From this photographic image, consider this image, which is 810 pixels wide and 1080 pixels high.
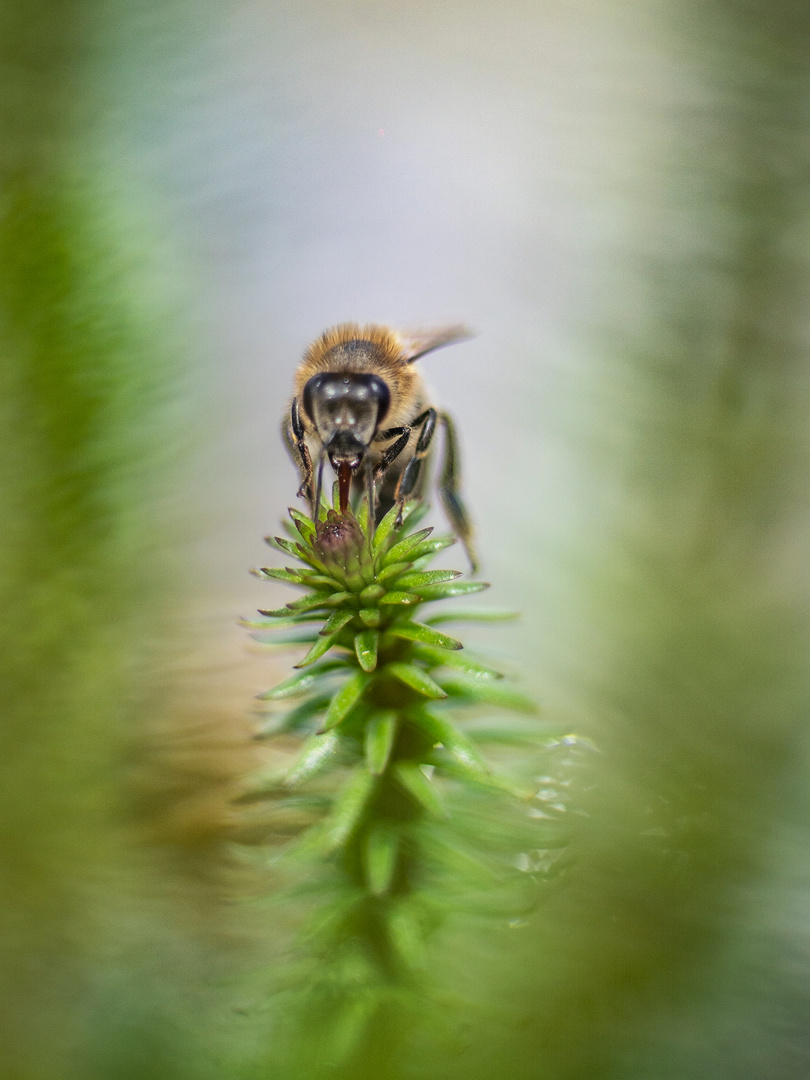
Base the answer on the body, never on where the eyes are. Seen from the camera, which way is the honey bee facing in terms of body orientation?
toward the camera
